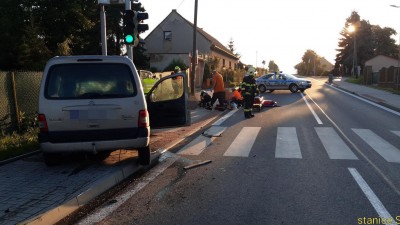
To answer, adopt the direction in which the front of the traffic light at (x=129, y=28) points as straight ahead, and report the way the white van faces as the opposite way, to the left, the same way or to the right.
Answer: the opposite way

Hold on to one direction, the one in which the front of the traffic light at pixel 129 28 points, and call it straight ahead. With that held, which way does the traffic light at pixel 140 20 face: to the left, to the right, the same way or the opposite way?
to the left

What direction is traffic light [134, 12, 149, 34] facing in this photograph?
to the viewer's right

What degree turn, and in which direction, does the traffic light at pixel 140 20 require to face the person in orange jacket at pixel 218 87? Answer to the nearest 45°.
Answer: approximately 45° to its left

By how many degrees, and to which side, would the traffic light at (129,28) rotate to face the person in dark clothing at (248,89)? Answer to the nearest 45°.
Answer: approximately 135° to its left

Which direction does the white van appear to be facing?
away from the camera

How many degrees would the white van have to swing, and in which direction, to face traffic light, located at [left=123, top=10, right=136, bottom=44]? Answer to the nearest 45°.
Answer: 0° — it already faces it
